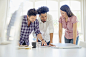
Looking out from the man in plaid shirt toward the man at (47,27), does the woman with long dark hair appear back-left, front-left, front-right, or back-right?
front-right

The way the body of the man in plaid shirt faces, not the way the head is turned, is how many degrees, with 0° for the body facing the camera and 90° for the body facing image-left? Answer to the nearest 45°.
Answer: approximately 315°

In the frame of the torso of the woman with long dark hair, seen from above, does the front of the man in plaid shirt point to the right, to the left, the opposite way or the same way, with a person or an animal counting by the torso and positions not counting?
to the left

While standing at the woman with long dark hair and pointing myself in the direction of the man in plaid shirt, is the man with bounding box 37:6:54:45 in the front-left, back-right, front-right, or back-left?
front-right

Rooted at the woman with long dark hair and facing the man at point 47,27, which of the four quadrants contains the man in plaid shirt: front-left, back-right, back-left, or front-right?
front-left

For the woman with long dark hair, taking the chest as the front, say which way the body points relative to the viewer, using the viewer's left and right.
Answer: facing the viewer and to the left of the viewer
